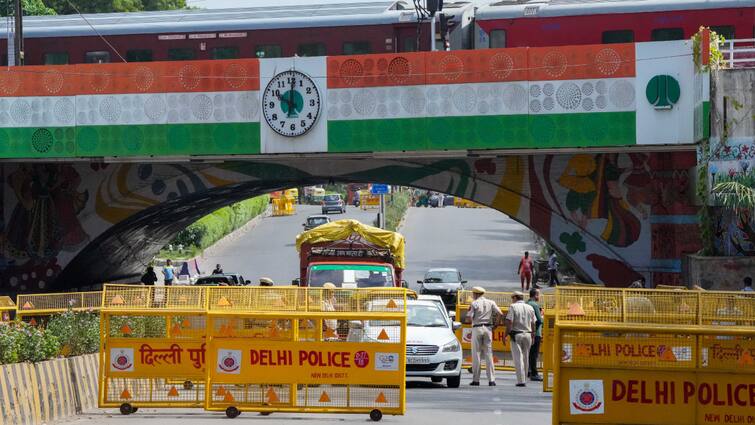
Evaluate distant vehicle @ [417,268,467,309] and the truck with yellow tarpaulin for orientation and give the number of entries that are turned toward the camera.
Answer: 2

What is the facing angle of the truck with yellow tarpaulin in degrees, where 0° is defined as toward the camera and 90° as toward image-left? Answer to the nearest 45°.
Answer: approximately 0°
